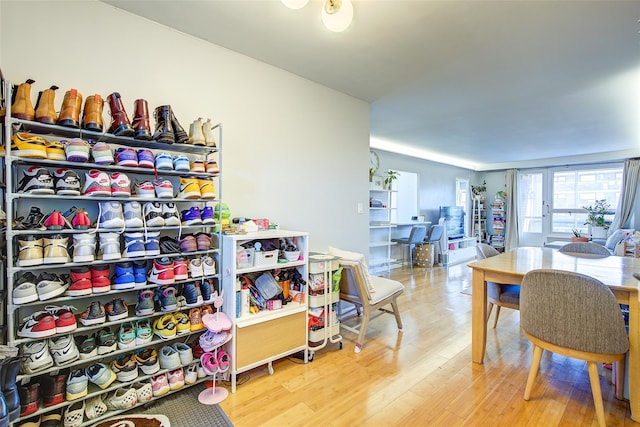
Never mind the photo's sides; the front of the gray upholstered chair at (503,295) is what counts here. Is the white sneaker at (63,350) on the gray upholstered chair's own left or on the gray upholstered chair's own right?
on the gray upholstered chair's own right

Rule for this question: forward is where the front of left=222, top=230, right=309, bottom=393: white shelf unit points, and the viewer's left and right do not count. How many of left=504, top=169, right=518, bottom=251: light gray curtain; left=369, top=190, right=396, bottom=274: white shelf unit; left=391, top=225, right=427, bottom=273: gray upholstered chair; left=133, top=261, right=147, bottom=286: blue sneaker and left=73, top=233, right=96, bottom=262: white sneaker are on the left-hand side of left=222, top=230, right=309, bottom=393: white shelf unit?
3

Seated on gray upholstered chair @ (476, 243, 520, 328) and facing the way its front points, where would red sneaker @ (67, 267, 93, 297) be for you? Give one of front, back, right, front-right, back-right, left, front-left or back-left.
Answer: right

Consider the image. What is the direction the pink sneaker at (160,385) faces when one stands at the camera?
facing the viewer

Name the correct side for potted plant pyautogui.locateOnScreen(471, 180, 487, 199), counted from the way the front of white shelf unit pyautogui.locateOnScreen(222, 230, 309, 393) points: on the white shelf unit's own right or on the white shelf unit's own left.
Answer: on the white shelf unit's own left

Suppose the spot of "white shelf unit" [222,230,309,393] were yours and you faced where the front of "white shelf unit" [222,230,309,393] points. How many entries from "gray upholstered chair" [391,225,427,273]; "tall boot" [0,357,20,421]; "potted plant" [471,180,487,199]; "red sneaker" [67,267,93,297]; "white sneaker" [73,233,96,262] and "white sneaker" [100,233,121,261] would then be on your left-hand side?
2

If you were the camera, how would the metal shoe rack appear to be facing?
facing the viewer and to the right of the viewer
